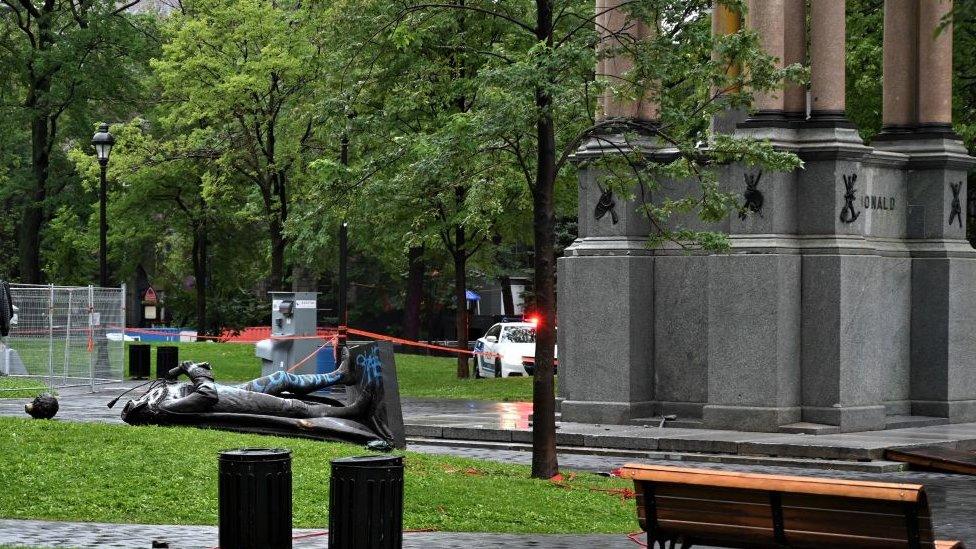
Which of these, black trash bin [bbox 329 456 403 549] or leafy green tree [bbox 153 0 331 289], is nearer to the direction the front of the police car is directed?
the black trash bin

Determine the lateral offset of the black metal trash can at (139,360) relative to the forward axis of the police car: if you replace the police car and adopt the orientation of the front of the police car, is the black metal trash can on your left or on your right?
on your right

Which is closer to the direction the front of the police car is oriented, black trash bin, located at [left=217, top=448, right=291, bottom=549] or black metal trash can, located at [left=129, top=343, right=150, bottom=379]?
the black trash bin

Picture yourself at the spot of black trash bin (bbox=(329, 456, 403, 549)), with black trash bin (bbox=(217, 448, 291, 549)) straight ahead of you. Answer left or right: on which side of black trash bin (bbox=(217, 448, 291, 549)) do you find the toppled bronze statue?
right
